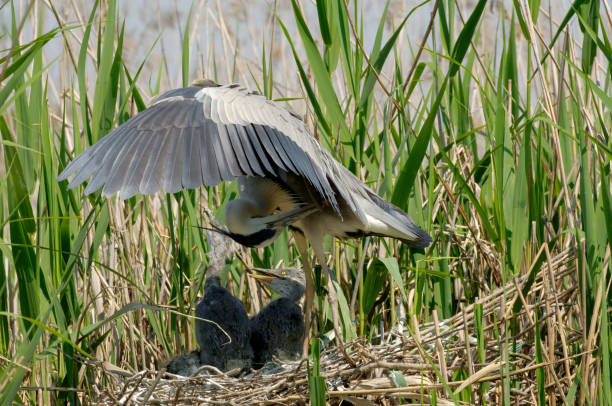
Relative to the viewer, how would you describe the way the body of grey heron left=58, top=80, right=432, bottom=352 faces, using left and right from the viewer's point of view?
facing to the left of the viewer
